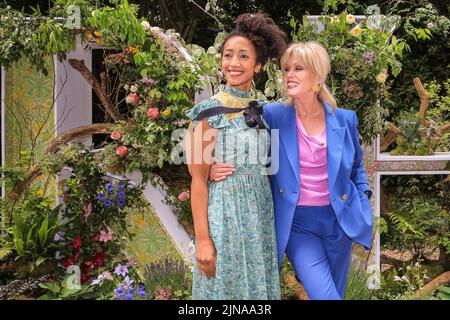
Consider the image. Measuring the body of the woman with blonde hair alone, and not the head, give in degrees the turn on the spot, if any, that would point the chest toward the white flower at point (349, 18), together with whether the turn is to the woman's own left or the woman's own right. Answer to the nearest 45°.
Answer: approximately 180°

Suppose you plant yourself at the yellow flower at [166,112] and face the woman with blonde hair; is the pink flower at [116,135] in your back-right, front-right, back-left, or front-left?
back-right

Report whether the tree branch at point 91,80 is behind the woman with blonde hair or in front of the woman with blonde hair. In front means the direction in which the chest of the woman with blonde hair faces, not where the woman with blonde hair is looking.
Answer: behind

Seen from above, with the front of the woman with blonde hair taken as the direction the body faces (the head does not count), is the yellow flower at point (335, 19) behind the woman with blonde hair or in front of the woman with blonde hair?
behind

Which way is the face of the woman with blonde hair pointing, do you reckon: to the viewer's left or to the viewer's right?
to the viewer's left

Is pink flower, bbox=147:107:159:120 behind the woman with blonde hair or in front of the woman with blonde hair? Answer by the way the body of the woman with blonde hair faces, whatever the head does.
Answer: behind

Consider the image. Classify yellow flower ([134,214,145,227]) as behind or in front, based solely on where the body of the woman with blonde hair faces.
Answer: behind

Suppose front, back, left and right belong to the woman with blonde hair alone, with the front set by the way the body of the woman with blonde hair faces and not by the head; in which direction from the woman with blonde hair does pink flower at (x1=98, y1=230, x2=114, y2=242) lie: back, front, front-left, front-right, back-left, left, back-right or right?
back-right

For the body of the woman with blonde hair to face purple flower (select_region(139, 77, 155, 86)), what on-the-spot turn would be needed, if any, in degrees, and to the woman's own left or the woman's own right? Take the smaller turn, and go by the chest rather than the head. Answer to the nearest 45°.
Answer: approximately 135° to the woman's own right

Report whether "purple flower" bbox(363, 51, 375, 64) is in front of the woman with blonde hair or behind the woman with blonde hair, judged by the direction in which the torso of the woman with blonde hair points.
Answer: behind

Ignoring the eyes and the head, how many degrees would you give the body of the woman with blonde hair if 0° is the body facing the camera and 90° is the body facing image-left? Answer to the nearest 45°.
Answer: approximately 0°

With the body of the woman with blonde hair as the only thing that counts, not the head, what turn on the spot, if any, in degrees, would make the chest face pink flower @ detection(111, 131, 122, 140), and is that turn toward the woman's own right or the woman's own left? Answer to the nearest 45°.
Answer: approximately 135° to the woman's own right
